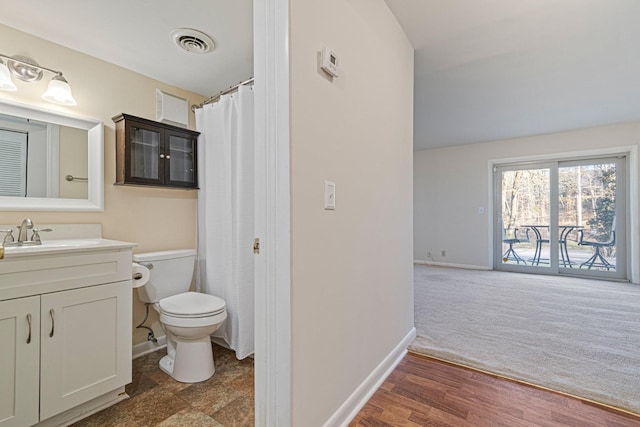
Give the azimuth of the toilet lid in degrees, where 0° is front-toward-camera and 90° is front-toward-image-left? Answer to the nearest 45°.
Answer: approximately 315°

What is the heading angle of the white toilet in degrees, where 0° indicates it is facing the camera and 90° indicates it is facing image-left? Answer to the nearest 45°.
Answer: approximately 315°

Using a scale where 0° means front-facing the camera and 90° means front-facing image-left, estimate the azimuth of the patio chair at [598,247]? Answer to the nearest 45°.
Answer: approximately 90°
